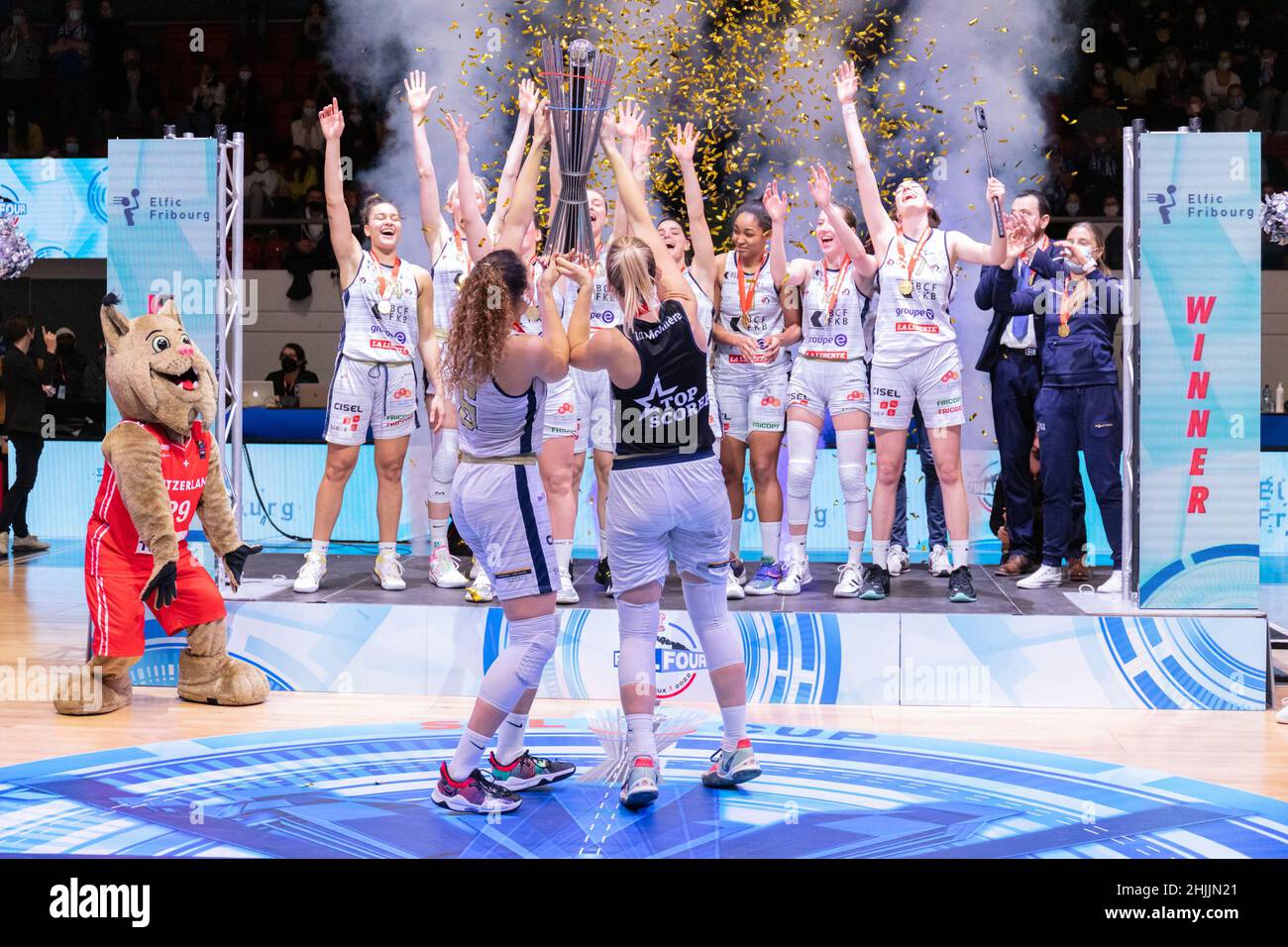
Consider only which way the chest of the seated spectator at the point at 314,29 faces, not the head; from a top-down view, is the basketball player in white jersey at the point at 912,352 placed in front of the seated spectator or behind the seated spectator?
in front

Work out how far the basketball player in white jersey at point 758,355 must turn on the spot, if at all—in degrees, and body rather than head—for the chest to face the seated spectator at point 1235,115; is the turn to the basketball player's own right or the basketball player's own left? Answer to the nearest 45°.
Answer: approximately 135° to the basketball player's own left

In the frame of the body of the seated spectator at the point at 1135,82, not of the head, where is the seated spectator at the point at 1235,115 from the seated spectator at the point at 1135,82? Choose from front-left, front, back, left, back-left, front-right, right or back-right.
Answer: left

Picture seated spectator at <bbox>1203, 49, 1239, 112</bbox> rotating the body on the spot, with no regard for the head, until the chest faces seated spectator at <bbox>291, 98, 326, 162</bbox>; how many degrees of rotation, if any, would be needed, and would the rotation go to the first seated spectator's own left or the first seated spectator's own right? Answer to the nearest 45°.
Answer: approximately 90° to the first seated spectator's own right

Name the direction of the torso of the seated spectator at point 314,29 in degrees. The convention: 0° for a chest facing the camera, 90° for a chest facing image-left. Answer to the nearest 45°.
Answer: approximately 0°

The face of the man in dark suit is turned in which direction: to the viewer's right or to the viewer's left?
to the viewer's left

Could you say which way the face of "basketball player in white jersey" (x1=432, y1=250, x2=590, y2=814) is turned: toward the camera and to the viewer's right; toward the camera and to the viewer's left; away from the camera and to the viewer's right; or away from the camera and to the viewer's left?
away from the camera and to the viewer's right

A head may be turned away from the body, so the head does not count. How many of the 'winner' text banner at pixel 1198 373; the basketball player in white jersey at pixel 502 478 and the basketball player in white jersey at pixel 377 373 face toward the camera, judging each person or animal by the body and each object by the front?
2

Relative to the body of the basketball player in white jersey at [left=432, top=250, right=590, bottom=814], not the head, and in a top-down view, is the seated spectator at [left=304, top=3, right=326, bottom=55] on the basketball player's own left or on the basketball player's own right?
on the basketball player's own left

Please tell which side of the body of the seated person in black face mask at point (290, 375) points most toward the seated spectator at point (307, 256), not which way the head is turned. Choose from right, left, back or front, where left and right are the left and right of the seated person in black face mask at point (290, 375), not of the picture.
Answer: back
